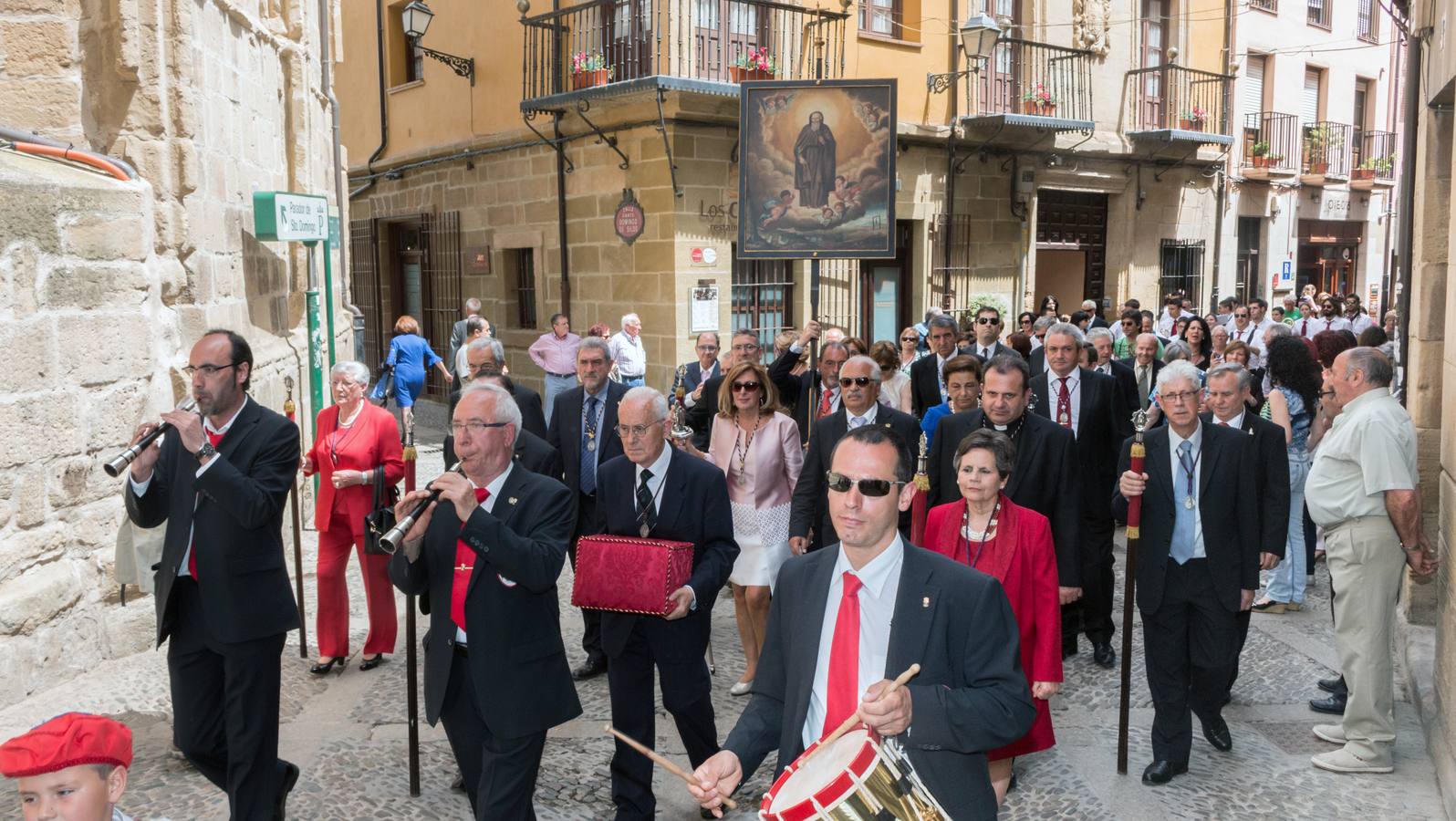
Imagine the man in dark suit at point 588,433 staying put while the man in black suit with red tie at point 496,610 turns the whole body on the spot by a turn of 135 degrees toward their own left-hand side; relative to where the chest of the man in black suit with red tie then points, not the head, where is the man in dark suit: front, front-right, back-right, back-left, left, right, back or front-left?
left

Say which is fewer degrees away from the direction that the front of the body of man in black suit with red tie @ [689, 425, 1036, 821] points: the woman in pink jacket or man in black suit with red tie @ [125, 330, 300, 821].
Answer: the man in black suit with red tie

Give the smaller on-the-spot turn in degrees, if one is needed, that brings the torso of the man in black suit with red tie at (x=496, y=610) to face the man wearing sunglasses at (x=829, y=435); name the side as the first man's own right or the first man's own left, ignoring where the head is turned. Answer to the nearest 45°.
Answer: approximately 180°

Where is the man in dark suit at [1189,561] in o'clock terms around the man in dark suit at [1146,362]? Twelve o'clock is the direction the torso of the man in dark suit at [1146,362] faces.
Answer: the man in dark suit at [1189,561] is roughly at 12 o'clock from the man in dark suit at [1146,362].

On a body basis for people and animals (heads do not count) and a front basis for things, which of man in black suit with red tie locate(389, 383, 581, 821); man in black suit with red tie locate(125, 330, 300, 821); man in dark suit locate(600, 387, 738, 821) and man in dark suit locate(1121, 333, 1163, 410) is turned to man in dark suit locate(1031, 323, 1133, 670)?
man in dark suit locate(1121, 333, 1163, 410)

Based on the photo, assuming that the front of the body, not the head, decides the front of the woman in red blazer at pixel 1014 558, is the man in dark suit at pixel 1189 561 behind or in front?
behind

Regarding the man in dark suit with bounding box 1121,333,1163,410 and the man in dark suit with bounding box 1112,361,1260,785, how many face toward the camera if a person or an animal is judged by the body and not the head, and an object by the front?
2

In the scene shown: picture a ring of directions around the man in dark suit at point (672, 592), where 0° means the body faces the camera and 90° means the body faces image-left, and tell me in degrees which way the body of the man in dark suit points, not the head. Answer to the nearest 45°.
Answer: approximately 45°

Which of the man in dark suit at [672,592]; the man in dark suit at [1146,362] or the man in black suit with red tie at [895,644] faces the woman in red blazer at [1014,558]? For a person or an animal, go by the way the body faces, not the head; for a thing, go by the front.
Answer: the man in dark suit at [1146,362]
